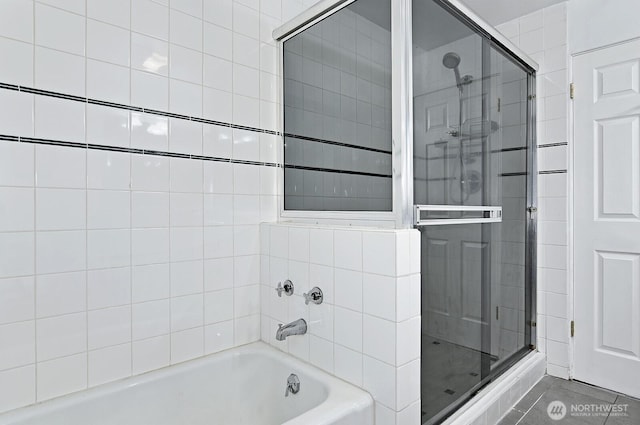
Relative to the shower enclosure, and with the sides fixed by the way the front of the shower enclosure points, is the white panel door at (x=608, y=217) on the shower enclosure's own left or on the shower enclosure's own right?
on the shower enclosure's own left

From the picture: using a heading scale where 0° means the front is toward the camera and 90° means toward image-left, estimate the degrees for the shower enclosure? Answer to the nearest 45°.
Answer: approximately 315°
